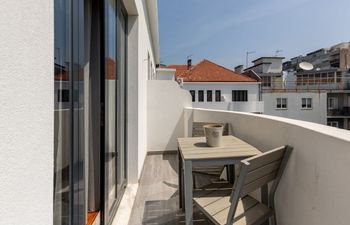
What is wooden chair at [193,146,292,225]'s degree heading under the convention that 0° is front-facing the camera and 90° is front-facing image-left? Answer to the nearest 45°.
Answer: approximately 135°

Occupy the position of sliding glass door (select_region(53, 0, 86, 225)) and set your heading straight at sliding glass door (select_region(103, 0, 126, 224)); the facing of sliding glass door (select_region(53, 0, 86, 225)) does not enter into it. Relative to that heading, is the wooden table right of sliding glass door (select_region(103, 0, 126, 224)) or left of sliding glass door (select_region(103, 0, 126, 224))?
right

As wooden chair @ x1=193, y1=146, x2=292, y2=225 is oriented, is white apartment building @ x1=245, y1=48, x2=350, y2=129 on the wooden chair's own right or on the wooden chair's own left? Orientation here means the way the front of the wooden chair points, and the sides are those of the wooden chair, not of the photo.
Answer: on the wooden chair's own right

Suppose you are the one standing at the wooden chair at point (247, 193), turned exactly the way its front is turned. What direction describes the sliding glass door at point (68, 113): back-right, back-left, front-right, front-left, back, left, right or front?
left

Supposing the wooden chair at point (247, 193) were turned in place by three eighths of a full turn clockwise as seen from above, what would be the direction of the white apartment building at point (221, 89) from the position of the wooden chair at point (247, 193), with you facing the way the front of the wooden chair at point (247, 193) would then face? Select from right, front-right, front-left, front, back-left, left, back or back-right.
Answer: left
